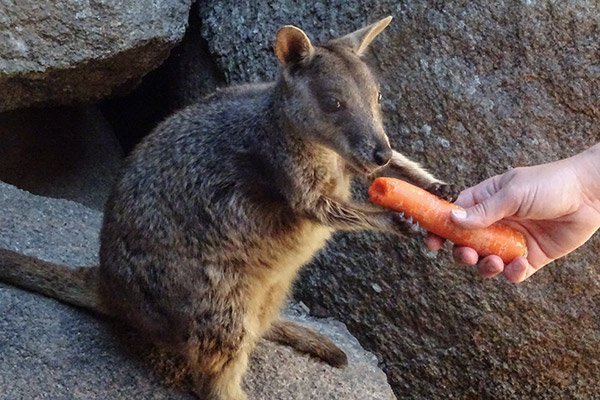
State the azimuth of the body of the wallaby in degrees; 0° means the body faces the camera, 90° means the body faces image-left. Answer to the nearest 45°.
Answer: approximately 315°
